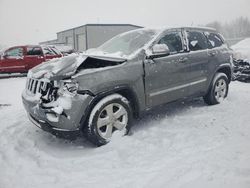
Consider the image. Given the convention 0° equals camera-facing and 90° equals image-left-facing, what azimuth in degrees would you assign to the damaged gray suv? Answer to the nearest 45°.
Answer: approximately 45°

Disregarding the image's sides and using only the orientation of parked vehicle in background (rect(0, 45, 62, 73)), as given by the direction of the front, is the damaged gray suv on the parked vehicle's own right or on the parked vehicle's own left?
on the parked vehicle's own left

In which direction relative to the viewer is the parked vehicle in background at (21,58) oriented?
to the viewer's left

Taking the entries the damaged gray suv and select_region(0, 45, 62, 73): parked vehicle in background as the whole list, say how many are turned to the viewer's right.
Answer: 0

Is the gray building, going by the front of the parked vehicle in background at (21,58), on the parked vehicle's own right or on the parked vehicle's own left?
on the parked vehicle's own right

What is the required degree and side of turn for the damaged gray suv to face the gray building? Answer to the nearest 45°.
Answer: approximately 135° to its right

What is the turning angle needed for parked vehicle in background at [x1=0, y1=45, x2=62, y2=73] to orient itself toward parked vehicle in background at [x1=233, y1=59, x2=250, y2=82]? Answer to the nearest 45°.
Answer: approximately 135° to its left

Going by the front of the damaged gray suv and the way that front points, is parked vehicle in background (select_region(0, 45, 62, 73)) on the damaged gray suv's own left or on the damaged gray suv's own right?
on the damaged gray suv's own right
